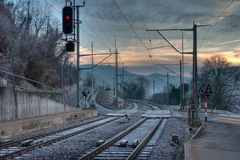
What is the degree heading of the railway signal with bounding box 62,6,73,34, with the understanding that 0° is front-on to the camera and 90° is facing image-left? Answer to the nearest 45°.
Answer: approximately 0°
